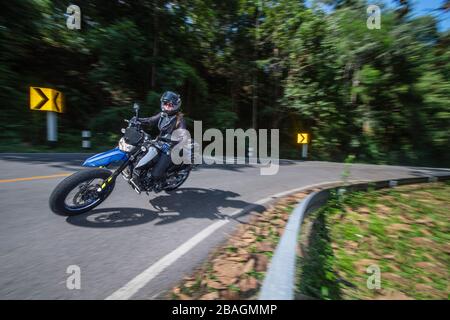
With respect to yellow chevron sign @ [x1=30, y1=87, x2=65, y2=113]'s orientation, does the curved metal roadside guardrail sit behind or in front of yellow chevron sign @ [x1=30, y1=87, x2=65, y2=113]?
in front

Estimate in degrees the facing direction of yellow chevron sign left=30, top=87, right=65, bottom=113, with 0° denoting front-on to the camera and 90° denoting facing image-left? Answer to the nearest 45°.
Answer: approximately 0°

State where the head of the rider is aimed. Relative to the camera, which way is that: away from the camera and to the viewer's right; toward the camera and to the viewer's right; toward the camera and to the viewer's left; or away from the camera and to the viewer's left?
toward the camera and to the viewer's left

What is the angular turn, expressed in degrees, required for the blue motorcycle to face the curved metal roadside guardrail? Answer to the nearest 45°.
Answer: approximately 90° to its left

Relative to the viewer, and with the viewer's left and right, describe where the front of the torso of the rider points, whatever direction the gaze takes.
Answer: facing the viewer and to the left of the viewer

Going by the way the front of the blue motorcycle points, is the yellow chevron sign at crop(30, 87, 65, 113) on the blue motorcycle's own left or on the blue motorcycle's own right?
on the blue motorcycle's own right

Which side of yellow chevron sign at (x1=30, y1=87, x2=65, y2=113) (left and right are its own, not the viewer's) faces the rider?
front
